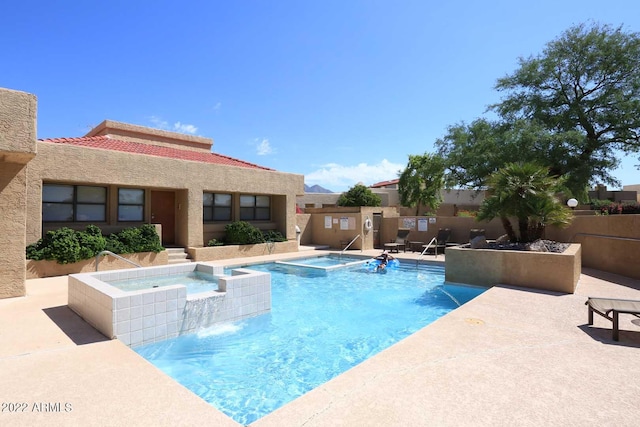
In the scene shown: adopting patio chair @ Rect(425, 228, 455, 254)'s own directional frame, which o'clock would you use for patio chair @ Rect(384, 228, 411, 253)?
patio chair @ Rect(384, 228, 411, 253) is roughly at 2 o'clock from patio chair @ Rect(425, 228, 455, 254).

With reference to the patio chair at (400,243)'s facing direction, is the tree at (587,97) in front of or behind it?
behind

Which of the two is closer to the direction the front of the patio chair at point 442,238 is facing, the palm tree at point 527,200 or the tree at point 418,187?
the palm tree

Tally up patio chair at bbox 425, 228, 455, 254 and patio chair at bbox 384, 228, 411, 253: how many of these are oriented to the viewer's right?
0

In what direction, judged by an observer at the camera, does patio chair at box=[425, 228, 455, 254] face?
facing the viewer and to the left of the viewer

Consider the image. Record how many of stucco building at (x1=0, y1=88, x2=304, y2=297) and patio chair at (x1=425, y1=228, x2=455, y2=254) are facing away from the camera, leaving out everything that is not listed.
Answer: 0

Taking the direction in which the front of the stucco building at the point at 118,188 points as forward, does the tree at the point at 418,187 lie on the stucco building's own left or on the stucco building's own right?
on the stucco building's own left

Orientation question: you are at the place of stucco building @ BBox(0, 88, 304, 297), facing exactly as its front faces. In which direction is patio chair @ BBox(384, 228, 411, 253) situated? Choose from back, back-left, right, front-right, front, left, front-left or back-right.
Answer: front-left

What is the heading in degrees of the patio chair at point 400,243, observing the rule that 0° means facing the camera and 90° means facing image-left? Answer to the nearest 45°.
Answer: approximately 45°

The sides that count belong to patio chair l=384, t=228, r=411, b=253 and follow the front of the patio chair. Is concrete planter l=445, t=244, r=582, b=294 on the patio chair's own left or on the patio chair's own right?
on the patio chair's own left

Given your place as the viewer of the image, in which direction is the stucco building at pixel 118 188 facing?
facing the viewer and to the right of the viewer
